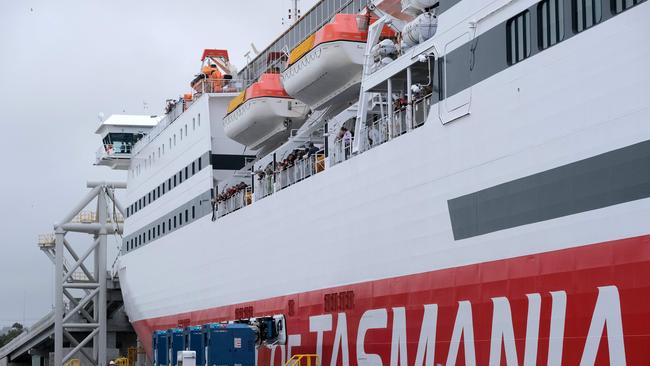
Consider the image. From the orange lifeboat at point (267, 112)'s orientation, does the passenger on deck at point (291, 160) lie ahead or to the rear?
to the rear

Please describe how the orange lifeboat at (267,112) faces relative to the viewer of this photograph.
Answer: facing away from the viewer and to the left of the viewer

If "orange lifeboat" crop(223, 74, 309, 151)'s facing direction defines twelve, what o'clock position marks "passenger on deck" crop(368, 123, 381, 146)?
The passenger on deck is roughly at 7 o'clock from the orange lifeboat.

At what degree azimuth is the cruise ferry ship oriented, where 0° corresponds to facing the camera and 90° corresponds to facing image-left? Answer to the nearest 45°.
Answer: approximately 135°

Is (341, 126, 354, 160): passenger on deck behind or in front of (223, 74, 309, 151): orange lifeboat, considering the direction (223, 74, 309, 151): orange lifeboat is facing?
behind
